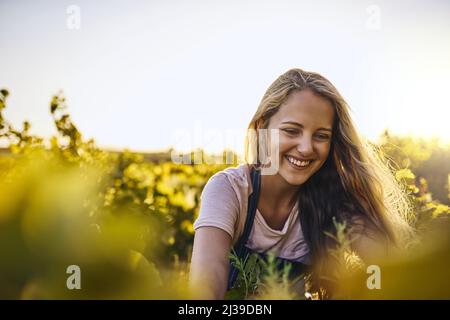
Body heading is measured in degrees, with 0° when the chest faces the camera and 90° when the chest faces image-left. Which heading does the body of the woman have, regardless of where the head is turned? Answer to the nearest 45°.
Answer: approximately 0°
